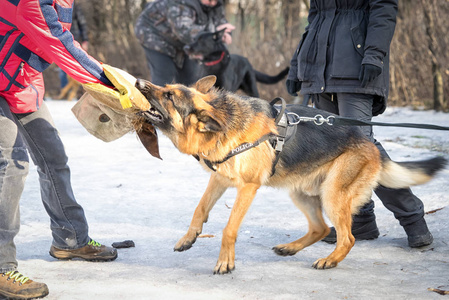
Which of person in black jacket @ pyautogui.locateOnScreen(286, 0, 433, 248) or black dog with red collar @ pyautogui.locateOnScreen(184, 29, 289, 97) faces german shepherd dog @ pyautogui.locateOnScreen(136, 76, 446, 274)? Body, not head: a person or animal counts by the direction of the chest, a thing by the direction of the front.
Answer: the person in black jacket

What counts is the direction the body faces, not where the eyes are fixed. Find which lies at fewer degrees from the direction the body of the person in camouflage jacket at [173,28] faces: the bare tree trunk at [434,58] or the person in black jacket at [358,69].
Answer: the person in black jacket

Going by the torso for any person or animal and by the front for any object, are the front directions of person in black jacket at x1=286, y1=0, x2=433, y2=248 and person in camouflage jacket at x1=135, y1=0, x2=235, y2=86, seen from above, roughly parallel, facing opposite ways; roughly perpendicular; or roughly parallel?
roughly perpendicular

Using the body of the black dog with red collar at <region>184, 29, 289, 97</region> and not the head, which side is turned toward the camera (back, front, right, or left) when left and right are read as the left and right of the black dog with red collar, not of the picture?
left

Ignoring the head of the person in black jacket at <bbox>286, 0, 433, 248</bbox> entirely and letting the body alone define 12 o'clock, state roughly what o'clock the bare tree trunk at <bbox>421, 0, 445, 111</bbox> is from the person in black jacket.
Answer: The bare tree trunk is roughly at 5 o'clock from the person in black jacket.

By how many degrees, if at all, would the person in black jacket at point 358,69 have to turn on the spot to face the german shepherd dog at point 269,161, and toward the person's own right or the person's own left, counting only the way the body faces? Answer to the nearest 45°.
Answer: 0° — they already face it

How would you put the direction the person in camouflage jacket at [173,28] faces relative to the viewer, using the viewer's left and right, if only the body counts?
facing the viewer and to the right of the viewer

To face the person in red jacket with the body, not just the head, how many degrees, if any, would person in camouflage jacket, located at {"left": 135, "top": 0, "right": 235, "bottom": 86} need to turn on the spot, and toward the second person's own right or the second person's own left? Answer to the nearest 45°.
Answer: approximately 45° to the second person's own right

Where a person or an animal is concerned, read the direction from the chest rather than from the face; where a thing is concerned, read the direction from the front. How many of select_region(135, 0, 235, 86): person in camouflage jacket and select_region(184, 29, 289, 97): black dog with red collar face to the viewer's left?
1

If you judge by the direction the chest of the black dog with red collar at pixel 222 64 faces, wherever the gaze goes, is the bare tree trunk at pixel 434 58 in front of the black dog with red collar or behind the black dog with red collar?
behind

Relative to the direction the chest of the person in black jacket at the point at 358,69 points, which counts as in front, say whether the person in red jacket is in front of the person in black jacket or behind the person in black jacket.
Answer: in front
